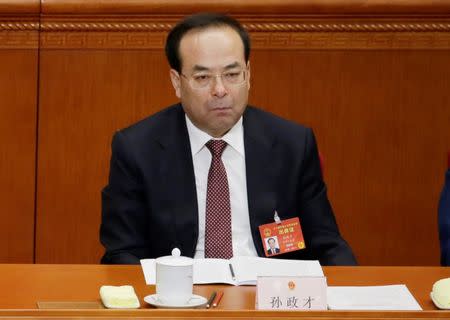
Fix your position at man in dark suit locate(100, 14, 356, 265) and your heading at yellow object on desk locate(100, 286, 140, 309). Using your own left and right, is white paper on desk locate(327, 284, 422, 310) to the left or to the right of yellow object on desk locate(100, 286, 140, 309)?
left

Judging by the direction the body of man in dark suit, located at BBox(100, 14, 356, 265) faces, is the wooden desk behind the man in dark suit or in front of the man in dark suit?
in front

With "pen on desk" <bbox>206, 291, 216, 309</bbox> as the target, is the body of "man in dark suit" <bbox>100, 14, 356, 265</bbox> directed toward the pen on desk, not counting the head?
yes

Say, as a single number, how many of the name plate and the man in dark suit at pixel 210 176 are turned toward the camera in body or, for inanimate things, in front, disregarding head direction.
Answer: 2

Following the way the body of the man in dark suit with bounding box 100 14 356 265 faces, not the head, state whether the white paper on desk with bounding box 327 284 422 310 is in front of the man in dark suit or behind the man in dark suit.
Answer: in front

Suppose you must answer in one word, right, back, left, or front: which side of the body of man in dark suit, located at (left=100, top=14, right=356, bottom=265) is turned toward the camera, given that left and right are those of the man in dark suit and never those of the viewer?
front

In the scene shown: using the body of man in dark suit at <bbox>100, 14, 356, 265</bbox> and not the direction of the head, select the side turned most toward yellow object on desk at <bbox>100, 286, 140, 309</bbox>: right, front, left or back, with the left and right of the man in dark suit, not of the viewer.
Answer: front

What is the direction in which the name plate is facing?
toward the camera

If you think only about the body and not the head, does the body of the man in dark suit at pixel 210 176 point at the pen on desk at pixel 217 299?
yes
